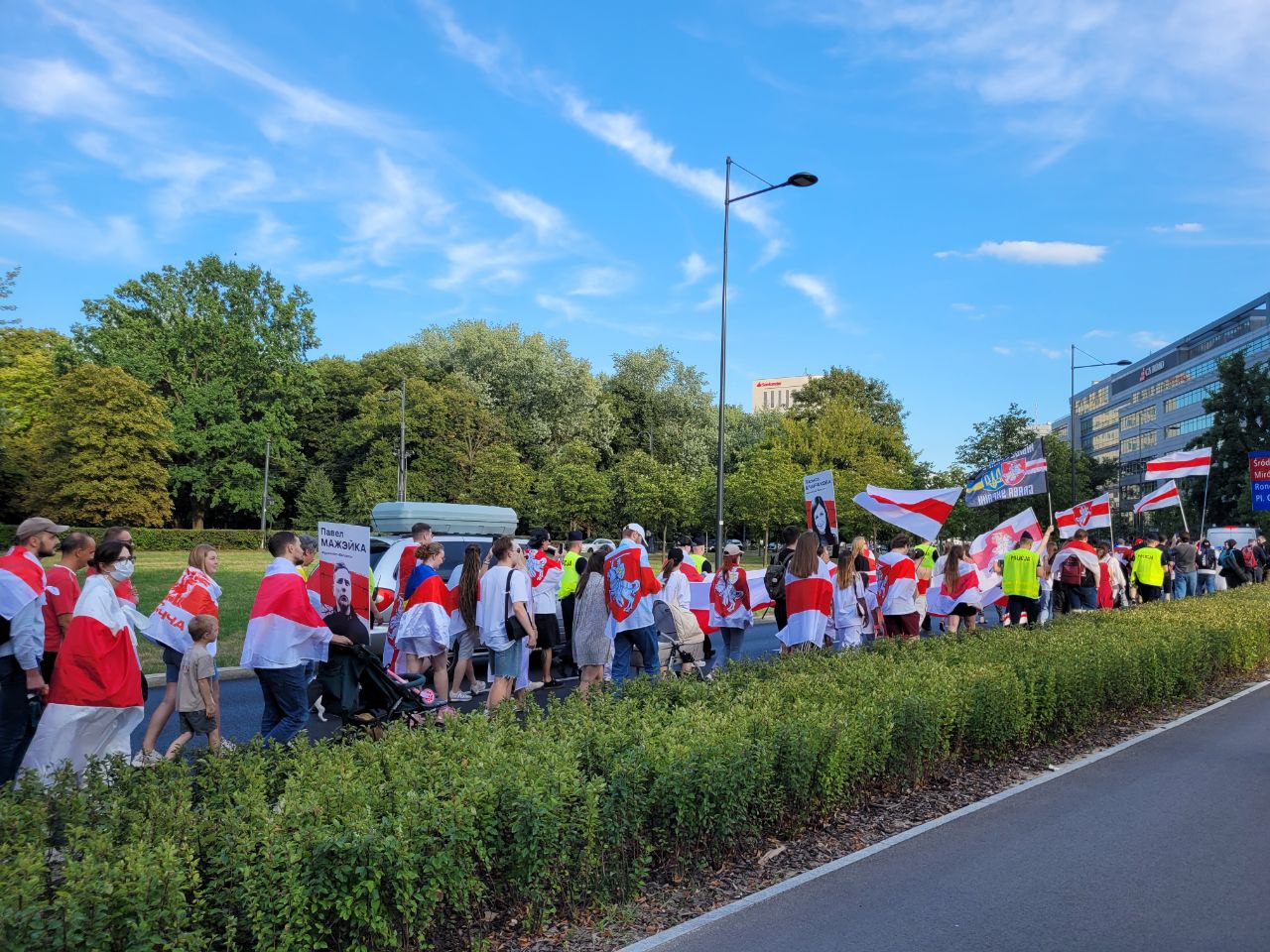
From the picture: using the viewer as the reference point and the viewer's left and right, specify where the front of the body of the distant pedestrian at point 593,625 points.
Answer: facing away from the viewer and to the right of the viewer

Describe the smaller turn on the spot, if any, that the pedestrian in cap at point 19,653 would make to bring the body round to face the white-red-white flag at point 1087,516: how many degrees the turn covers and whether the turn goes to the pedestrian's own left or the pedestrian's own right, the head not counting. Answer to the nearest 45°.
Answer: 0° — they already face it

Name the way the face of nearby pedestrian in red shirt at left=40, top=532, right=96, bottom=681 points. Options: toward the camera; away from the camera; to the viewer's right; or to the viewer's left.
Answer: to the viewer's right

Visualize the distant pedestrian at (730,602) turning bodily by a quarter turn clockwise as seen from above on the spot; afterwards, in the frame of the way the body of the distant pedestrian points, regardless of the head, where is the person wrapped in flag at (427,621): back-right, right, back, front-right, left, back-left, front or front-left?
right

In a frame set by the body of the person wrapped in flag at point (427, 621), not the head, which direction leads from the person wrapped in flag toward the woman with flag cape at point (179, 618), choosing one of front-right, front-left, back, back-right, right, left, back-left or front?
back

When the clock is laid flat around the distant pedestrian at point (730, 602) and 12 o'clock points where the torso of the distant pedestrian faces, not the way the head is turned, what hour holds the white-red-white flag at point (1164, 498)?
The white-red-white flag is roughly at 12 o'clock from the distant pedestrian.

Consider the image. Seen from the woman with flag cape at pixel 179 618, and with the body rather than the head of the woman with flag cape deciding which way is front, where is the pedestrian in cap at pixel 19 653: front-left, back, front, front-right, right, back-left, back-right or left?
back-right

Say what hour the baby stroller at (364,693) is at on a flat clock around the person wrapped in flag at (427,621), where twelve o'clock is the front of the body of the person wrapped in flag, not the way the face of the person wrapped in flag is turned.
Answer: The baby stroller is roughly at 5 o'clock from the person wrapped in flag.

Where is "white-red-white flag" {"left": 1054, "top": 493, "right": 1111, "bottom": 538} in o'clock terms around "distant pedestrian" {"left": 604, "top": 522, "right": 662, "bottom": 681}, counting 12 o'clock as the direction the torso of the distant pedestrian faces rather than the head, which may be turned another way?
The white-red-white flag is roughly at 12 o'clock from the distant pedestrian.

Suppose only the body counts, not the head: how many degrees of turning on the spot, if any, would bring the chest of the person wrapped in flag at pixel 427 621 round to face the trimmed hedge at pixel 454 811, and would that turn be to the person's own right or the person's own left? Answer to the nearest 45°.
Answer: approximately 135° to the person's own right

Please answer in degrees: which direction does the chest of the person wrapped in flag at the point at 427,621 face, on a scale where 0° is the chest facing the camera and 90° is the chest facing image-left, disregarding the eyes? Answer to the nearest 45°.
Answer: approximately 225°

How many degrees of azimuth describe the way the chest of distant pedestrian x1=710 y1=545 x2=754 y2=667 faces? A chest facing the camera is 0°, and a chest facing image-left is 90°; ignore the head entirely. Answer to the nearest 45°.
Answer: approximately 225°

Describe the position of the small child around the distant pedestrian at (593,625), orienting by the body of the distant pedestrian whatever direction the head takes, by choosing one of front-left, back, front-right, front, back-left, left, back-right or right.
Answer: back
